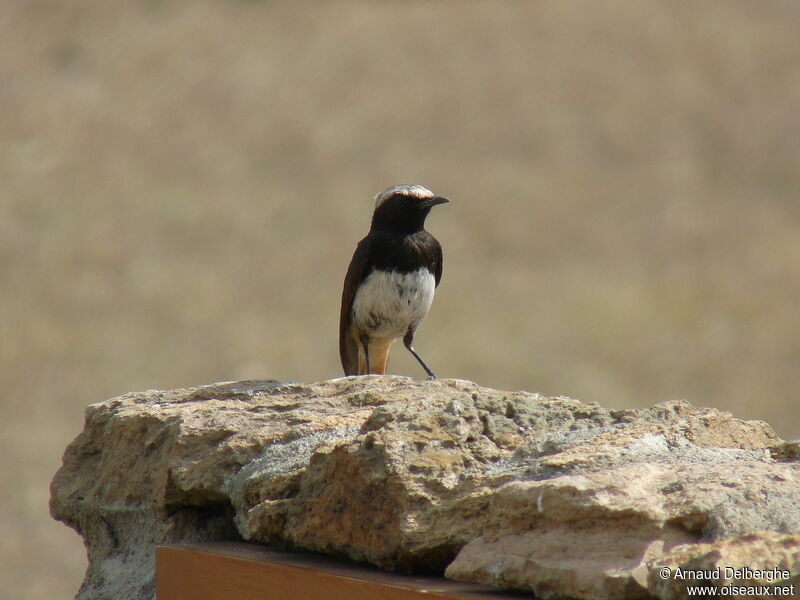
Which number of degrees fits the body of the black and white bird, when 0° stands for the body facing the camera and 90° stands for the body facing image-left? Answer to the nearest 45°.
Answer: approximately 315°
